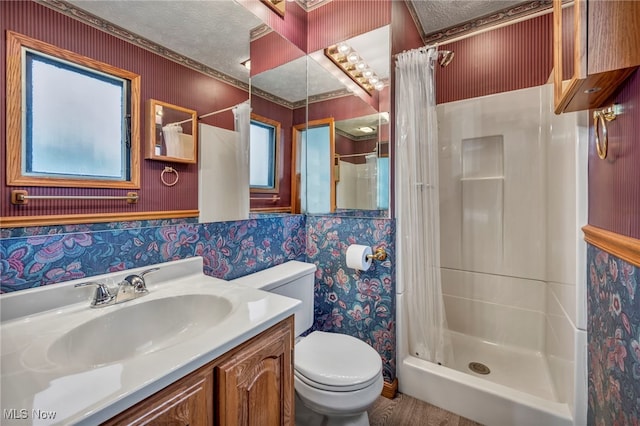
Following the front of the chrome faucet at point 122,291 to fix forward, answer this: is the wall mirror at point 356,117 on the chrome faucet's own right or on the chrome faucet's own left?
on the chrome faucet's own left

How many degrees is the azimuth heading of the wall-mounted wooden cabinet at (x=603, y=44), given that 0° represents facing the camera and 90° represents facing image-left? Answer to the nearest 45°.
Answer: approximately 45°

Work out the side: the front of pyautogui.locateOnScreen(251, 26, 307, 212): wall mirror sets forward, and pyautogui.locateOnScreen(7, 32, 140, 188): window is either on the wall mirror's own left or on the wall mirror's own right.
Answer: on the wall mirror's own right

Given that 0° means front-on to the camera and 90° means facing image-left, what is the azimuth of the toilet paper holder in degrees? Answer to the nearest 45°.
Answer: approximately 45°
